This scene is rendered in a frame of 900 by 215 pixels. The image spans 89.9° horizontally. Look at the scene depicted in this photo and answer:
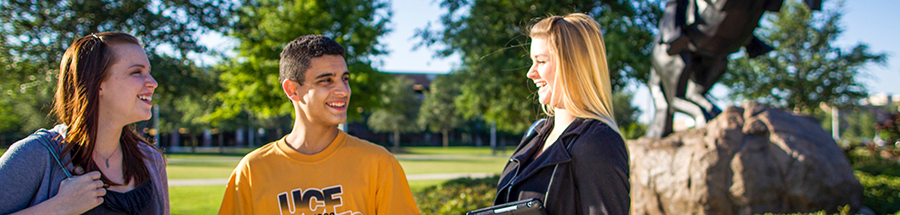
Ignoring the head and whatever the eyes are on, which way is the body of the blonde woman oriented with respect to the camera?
to the viewer's left

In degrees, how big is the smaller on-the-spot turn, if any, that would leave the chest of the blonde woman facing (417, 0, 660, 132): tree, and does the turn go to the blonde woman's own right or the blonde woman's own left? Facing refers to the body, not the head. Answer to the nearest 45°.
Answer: approximately 90° to the blonde woman's own right

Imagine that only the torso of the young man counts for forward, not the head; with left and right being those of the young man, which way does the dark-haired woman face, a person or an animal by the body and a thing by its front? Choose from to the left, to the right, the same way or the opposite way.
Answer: to the left

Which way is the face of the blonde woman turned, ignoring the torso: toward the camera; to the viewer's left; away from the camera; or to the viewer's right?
to the viewer's left

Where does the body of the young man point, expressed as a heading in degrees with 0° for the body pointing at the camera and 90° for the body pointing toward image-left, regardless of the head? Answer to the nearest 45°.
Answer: approximately 0°

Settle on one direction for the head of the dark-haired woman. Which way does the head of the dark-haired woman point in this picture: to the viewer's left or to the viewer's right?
to the viewer's right

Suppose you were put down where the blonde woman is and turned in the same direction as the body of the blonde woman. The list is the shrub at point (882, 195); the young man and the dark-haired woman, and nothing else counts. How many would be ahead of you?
2

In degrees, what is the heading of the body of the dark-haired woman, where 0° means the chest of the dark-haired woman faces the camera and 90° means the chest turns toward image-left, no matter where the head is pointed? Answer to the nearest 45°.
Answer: approximately 315°

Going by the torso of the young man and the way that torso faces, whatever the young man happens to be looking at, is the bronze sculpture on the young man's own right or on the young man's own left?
on the young man's own left

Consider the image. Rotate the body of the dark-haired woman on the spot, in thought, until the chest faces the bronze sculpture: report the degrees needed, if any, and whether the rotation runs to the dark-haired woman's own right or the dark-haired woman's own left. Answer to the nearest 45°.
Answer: approximately 45° to the dark-haired woman's own left

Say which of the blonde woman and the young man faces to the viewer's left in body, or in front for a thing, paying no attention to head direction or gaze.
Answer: the blonde woman

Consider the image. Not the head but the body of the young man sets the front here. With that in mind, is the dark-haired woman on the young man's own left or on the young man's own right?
on the young man's own right
